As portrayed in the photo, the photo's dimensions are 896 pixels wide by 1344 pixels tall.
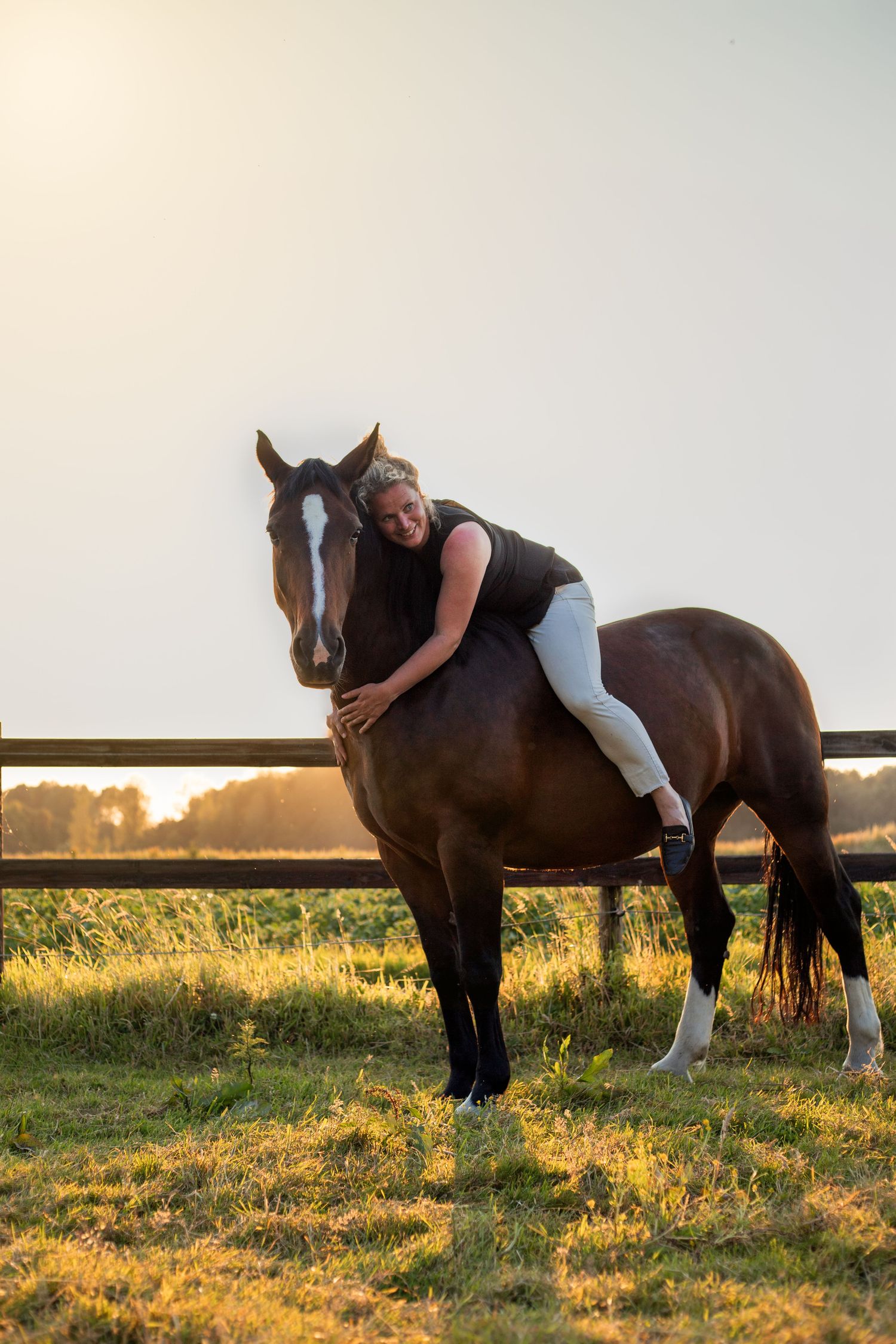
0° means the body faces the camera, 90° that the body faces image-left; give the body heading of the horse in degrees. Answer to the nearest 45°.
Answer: approximately 45°

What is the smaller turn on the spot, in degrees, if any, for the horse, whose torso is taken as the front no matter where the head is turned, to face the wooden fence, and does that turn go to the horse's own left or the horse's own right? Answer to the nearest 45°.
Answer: approximately 90° to the horse's own right

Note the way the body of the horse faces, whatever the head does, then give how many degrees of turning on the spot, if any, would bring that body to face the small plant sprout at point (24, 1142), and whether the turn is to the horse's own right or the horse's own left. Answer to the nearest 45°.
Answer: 0° — it already faces it

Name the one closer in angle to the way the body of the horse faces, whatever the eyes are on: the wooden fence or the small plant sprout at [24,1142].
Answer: the small plant sprout
